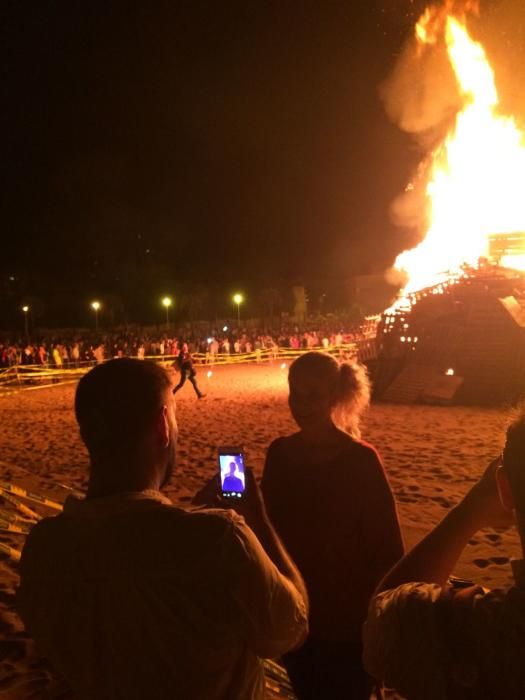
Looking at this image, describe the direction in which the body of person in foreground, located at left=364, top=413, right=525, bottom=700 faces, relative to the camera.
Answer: away from the camera

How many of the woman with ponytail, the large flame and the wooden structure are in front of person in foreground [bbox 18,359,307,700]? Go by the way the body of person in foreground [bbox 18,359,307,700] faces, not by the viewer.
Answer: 3

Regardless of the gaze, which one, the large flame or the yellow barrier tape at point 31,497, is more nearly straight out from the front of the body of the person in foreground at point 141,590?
the large flame

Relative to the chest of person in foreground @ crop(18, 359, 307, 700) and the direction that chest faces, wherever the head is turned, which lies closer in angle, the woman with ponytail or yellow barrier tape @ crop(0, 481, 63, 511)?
the woman with ponytail

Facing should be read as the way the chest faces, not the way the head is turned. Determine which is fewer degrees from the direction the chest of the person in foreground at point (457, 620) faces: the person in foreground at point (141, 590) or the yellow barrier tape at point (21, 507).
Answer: the yellow barrier tape

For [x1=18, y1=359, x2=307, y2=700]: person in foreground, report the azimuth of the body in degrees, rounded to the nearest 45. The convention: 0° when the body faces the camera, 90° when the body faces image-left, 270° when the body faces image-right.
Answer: approximately 225°

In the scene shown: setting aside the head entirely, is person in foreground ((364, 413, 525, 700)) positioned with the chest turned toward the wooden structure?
yes

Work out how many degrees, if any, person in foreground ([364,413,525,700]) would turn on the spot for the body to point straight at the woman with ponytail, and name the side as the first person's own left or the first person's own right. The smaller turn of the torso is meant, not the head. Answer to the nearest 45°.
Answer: approximately 45° to the first person's own left
